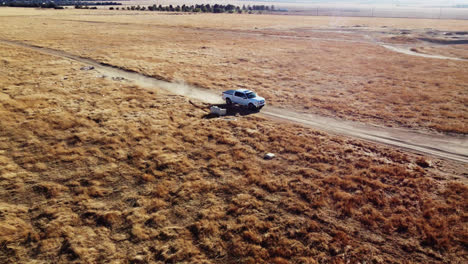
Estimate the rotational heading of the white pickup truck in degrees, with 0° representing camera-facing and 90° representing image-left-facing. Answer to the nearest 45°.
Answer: approximately 315°
